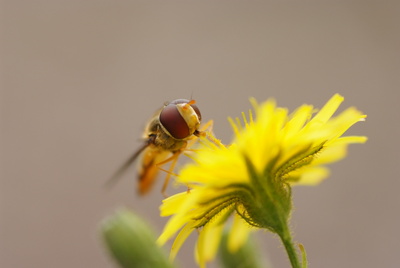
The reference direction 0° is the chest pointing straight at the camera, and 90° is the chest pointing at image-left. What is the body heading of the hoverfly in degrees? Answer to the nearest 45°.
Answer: approximately 315°
